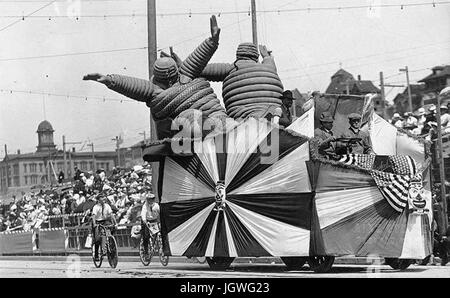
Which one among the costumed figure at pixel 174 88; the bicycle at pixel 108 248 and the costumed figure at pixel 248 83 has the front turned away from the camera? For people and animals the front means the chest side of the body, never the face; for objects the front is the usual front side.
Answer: the costumed figure at pixel 248 83

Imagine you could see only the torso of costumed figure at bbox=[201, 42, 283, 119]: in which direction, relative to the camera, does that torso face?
away from the camera

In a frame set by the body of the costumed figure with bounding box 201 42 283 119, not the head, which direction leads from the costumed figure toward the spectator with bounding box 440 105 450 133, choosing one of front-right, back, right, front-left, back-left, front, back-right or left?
front-right

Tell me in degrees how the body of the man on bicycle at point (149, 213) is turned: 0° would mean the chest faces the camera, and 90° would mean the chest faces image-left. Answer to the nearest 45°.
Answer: approximately 315°
